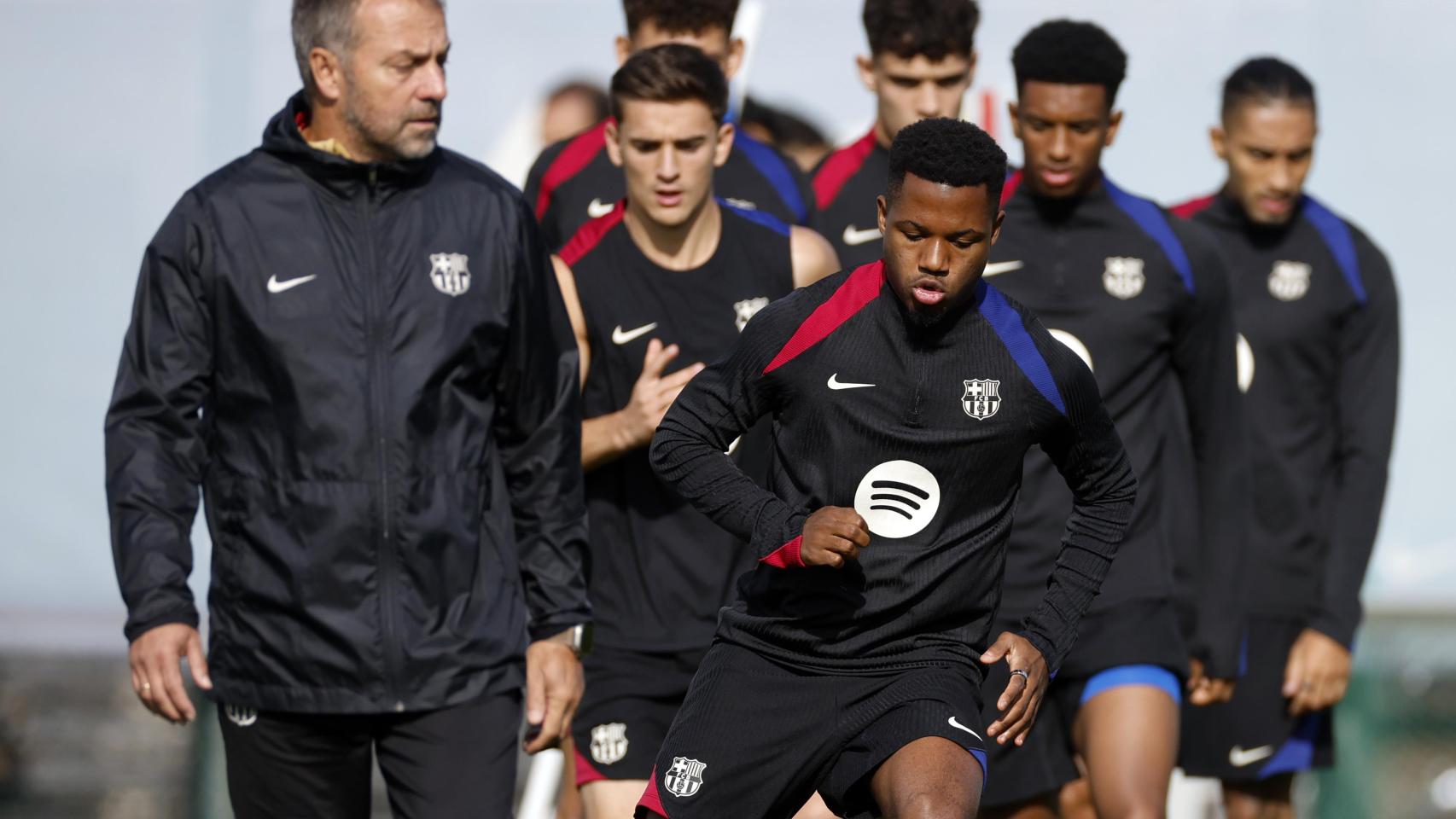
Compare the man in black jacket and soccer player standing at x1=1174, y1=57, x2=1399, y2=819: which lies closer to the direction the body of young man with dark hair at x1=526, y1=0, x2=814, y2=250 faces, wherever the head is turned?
the man in black jacket

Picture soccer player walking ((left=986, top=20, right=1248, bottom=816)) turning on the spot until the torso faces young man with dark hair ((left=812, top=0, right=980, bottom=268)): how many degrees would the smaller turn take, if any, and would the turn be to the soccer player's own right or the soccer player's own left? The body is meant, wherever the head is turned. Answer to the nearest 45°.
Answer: approximately 135° to the soccer player's own right

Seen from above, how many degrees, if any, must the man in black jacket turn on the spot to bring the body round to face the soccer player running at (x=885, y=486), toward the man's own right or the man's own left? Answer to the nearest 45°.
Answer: approximately 45° to the man's own left

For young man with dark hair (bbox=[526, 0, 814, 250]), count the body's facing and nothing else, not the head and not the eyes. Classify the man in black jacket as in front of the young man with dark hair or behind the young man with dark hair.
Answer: in front

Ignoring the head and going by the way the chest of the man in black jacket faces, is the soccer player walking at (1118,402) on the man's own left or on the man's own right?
on the man's own left

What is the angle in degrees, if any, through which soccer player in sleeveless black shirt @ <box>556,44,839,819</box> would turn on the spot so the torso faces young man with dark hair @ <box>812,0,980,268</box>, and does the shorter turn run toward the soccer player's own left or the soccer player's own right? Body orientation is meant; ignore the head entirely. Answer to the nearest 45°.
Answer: approximately 135° to the soccer player's own left

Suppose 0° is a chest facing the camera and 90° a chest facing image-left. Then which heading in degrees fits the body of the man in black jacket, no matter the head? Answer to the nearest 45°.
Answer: approximately 0°

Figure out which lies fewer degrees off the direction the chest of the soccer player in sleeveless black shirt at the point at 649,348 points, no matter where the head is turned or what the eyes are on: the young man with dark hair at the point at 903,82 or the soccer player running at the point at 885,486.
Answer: the soccer player running
